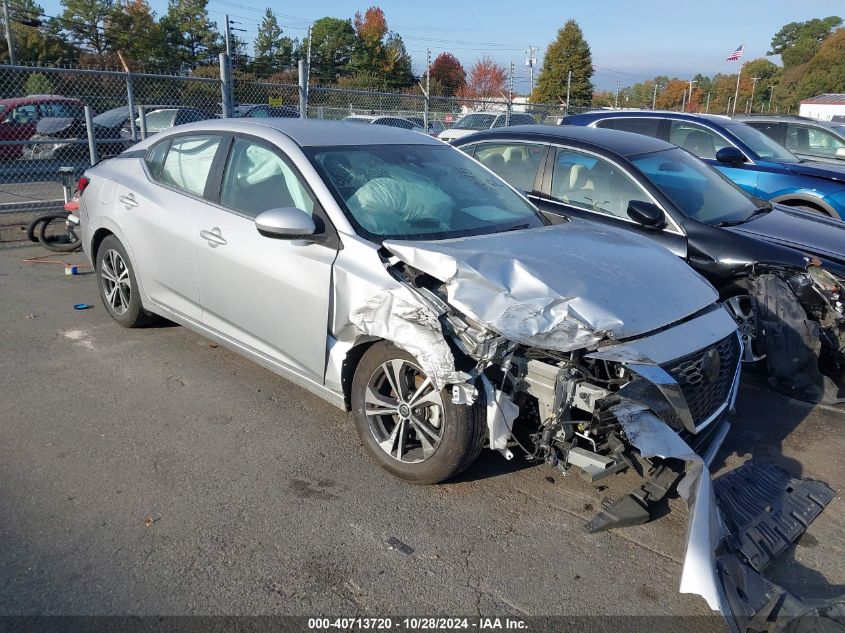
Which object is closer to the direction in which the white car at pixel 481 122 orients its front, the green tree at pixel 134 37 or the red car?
the red car

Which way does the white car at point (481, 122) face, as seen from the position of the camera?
facing the viewer and to the left of the viewer

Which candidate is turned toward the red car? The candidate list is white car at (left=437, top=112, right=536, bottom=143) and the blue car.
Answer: the white car

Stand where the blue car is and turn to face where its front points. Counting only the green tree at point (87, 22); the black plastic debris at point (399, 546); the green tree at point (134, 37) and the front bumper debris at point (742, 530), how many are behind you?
2

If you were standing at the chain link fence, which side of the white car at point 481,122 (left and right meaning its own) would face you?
front

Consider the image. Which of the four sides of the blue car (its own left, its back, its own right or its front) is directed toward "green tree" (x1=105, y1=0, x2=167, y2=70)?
back

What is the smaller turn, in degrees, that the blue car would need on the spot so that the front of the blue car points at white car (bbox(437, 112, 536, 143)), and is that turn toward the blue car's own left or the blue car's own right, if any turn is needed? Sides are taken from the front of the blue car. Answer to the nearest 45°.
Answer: approximately 180°

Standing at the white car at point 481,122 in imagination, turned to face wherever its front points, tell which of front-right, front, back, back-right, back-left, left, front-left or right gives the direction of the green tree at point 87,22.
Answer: right
